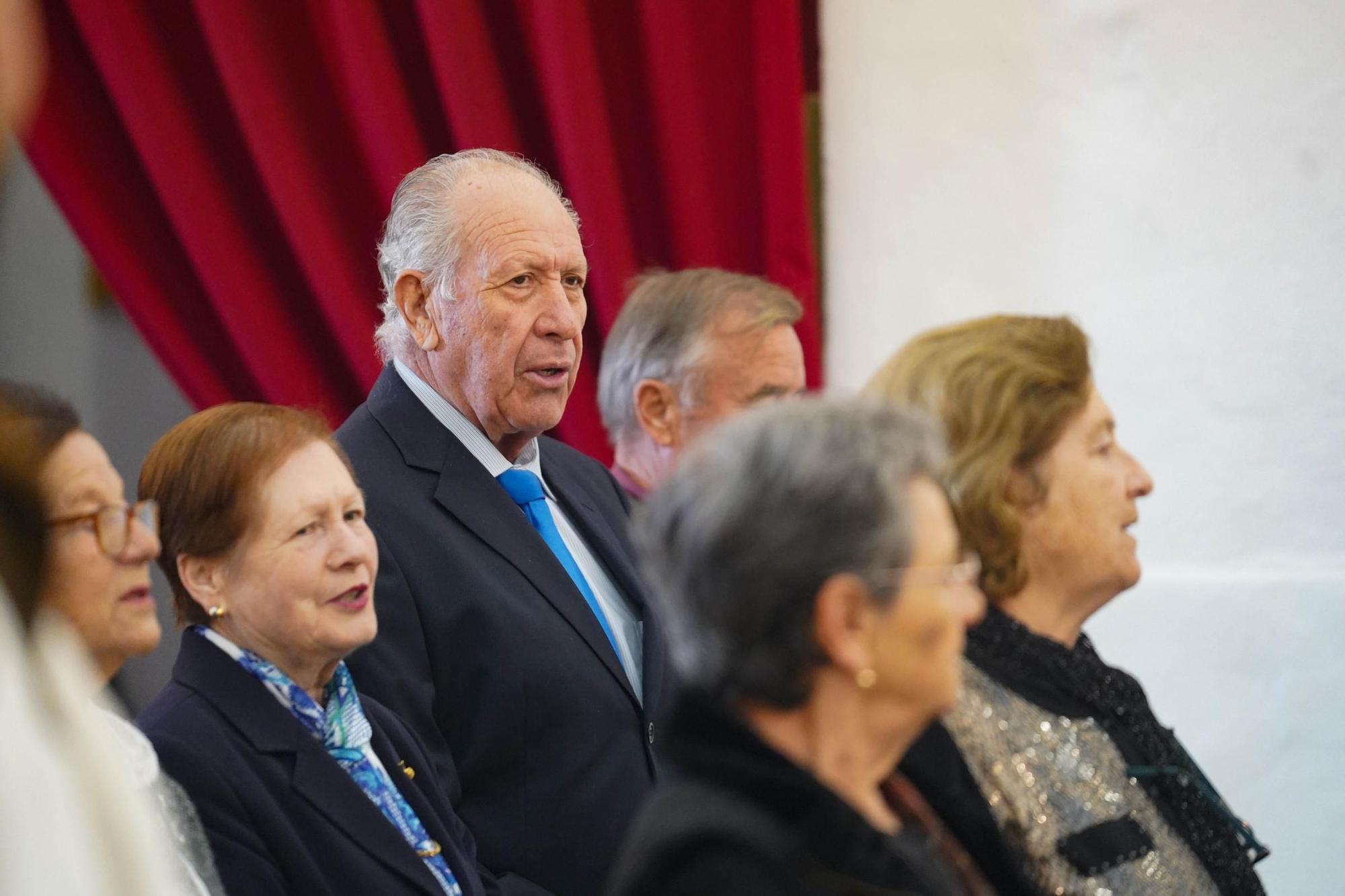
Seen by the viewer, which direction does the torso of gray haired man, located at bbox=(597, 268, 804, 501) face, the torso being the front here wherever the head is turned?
to the viewer's right

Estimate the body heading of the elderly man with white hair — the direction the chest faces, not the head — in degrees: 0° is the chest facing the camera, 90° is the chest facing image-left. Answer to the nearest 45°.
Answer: approximately 315°

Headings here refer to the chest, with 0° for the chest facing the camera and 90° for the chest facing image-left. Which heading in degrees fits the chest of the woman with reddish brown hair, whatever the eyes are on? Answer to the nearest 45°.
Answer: approximately 315°

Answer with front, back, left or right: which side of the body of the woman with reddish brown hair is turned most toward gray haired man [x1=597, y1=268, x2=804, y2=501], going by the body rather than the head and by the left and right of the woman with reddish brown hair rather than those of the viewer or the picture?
left

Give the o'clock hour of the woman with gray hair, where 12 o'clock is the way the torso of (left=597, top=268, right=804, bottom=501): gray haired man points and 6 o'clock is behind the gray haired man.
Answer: The woman with gray hair is roughly at 3 o'clock from the gray haired man.

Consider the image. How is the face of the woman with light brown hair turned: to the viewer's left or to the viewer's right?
to the viewer's right

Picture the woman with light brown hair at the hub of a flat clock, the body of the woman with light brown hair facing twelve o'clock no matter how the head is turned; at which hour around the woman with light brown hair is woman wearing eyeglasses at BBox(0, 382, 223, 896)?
The woman wearing eyeglasses is roughly at 5 o'clock from the woman with light brown hair.

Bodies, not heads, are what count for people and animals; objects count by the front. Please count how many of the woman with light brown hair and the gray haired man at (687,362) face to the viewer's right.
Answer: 2

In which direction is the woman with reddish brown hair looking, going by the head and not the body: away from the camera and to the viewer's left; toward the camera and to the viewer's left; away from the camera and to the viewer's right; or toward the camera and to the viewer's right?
toward the camera and to the viewer's right

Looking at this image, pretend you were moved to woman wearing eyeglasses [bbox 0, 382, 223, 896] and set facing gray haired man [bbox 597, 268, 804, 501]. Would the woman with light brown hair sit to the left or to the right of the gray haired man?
right

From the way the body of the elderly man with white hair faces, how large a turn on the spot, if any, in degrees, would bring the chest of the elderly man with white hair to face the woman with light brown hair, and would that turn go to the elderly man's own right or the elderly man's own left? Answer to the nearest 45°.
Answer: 0° — they already face them

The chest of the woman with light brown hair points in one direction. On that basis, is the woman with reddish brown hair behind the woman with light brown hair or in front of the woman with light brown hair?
behind
